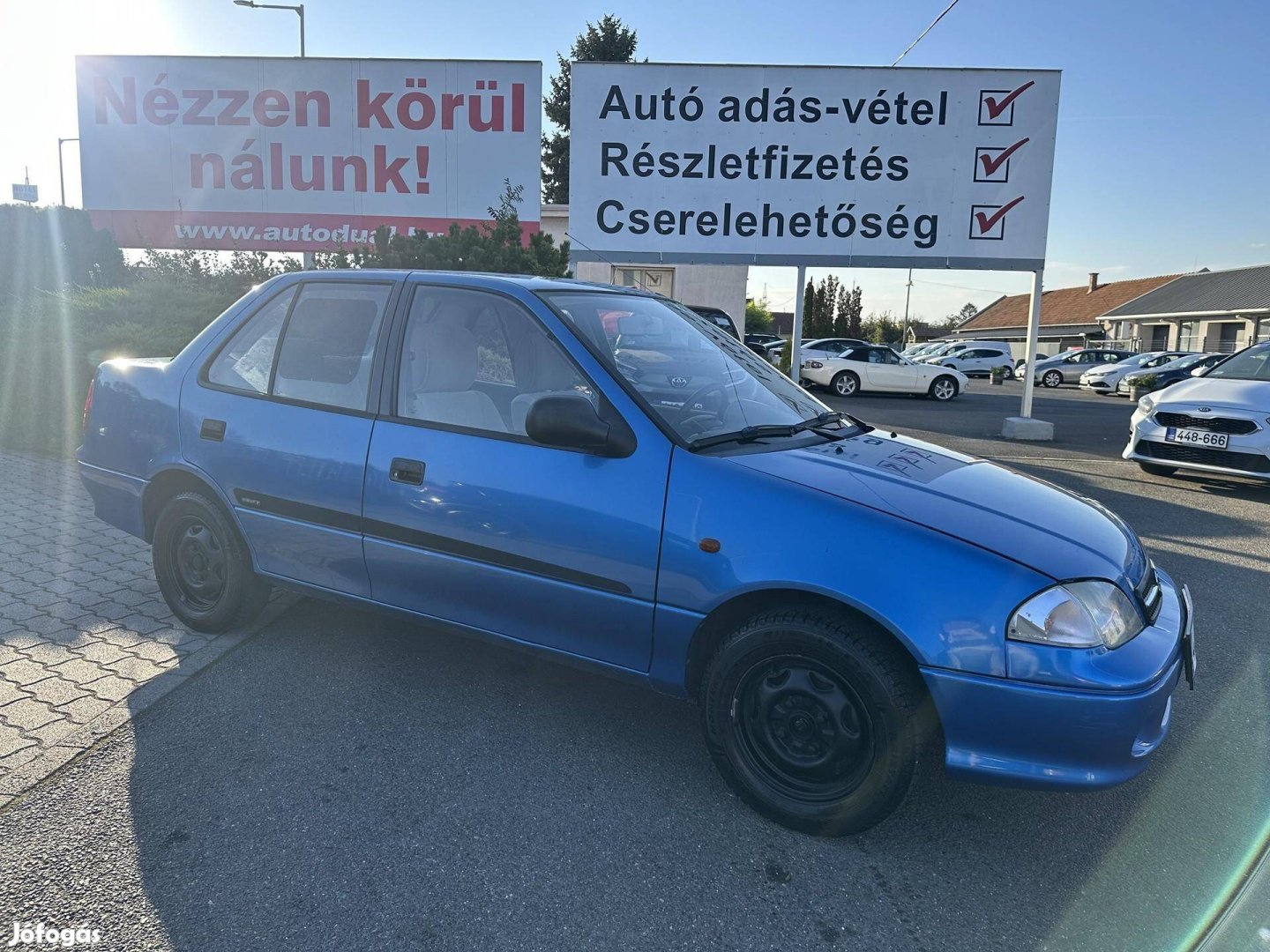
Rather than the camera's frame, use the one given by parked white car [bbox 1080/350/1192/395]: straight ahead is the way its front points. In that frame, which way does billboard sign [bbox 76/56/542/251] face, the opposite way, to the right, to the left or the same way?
to the left

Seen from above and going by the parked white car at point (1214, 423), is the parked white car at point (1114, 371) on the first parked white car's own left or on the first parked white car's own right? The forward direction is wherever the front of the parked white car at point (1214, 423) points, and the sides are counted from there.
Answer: on the first parked white car's own right

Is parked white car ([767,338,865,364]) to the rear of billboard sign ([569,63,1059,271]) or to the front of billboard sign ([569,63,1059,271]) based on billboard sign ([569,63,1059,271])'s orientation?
to the rear

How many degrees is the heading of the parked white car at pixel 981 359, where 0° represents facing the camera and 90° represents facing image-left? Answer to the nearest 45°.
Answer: approximately 45°

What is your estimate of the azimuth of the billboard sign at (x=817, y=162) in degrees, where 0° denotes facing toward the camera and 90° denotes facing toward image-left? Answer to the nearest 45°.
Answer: approximately 0°

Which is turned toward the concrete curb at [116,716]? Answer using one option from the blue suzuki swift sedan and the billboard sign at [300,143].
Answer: the billboard sign

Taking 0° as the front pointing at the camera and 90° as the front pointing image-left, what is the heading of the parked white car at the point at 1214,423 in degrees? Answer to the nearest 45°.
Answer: approximately 45°

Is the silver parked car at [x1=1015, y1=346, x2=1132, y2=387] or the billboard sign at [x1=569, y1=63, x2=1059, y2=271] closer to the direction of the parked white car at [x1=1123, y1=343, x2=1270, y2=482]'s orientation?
the billboard sign

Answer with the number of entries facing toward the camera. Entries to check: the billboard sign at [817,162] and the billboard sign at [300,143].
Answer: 2

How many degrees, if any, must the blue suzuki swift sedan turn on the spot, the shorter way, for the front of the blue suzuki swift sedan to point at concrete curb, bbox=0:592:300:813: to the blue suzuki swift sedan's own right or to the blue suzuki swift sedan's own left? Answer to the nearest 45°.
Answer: approximately 135° to the blue suzuki swift sedan's own right

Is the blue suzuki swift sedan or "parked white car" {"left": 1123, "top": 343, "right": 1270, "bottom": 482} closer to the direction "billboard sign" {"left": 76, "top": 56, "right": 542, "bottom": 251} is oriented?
the blue suzuki swift sedan

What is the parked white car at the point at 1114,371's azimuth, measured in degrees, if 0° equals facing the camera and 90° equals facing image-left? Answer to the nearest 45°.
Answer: approximately 45°
